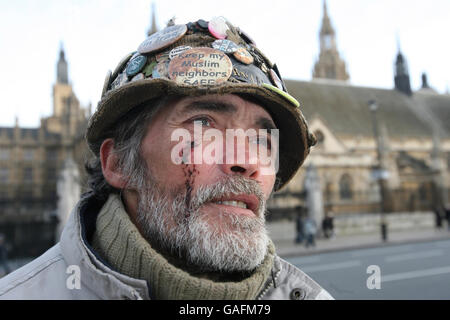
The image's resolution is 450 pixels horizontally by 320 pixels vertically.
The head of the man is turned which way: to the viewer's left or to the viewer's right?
to the viewer's right

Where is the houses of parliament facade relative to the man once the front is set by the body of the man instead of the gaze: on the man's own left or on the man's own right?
on the man's own left

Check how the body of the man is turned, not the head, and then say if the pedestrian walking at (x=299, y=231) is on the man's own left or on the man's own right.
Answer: on the man's own left

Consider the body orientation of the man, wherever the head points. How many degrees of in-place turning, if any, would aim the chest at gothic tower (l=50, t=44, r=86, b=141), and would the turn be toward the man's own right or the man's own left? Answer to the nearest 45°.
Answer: approximately 135° to the man's own left

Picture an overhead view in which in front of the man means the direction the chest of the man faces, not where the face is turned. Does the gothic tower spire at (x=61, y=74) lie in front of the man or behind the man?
behind

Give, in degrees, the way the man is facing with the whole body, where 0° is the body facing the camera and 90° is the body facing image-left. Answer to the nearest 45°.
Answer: approximately 315°
